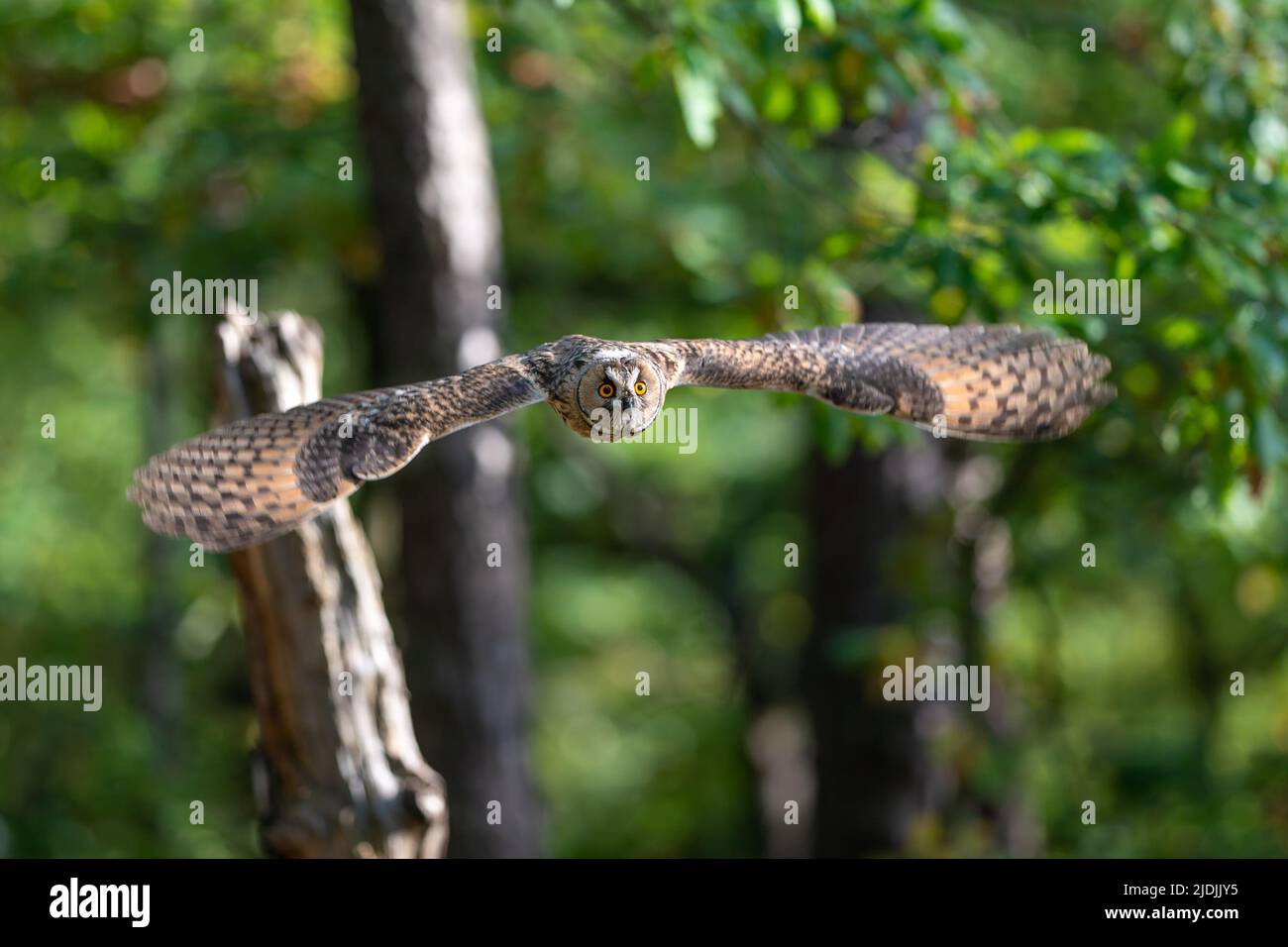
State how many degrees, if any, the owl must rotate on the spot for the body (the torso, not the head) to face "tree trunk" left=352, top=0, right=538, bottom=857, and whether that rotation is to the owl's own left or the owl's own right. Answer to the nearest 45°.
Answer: approximately 180°

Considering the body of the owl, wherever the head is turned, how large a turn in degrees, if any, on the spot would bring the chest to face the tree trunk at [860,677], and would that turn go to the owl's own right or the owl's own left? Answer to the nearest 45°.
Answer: approximately 180°

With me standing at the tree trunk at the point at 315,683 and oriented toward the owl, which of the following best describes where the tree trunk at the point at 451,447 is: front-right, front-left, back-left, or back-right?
back-left

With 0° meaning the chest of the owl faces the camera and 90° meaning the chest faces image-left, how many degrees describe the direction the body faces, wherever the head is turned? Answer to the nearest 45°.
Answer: approximately 0°

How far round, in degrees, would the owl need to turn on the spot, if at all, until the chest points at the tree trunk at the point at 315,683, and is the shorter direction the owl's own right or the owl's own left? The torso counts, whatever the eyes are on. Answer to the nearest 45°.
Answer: approximately 135° to the owl's own right
